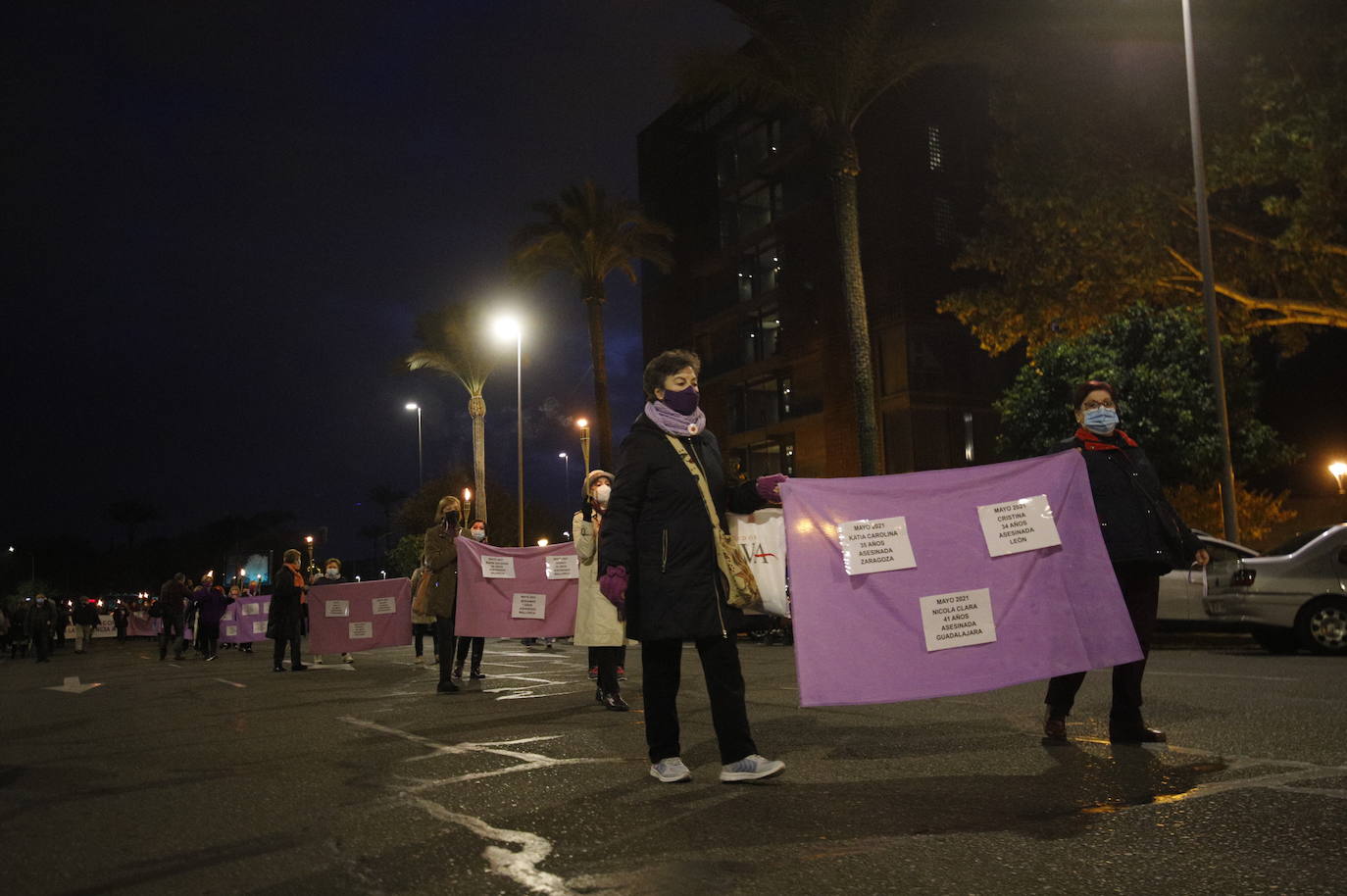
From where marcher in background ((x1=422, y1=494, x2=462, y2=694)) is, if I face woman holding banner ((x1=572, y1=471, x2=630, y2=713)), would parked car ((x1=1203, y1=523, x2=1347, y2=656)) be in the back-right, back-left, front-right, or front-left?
front-left

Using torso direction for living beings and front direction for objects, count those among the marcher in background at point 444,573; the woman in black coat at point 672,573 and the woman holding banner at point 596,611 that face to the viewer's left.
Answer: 0

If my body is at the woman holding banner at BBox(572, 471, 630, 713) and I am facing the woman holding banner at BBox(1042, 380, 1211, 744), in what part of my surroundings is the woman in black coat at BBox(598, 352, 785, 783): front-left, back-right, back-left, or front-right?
front-right

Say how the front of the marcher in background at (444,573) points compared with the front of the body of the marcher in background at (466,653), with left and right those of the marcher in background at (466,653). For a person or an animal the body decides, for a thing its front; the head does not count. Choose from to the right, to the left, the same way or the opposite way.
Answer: the same way

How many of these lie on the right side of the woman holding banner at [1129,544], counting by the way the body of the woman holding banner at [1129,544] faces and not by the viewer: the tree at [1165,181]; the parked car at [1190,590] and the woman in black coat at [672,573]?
1

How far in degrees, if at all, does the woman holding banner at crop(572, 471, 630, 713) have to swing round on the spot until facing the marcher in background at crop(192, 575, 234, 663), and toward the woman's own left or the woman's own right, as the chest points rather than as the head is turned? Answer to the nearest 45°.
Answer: approximately 180°

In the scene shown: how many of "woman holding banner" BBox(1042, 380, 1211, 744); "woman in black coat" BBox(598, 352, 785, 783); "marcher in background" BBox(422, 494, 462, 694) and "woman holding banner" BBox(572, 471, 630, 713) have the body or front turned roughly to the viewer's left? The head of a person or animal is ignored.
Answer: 0

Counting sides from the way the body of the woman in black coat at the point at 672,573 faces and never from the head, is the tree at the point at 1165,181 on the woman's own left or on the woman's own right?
on the woman's own left

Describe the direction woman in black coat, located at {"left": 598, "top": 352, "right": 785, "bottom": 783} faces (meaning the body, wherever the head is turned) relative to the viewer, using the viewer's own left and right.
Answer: facing the viewer and to the right of the viewer

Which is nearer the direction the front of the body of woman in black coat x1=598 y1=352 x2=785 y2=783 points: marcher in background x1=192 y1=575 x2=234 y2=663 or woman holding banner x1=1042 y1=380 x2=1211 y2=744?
the woman holding banner

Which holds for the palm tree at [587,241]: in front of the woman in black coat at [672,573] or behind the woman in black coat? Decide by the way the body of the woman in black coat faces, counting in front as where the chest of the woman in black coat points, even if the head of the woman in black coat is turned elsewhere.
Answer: behind

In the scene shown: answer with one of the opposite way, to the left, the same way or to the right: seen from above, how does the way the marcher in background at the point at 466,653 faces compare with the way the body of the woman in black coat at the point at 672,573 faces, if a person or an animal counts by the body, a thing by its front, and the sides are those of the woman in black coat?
the same way

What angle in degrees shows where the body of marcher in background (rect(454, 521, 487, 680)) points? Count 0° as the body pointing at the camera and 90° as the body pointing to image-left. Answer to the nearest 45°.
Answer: approximately 315°

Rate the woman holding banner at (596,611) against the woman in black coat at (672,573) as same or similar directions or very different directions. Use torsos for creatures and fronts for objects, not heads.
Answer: same or similar directions

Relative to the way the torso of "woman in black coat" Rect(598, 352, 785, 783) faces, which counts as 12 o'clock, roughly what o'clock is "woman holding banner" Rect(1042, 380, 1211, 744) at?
The woman holding banner is roughly at 10 o'clock from the woman in black coat.
